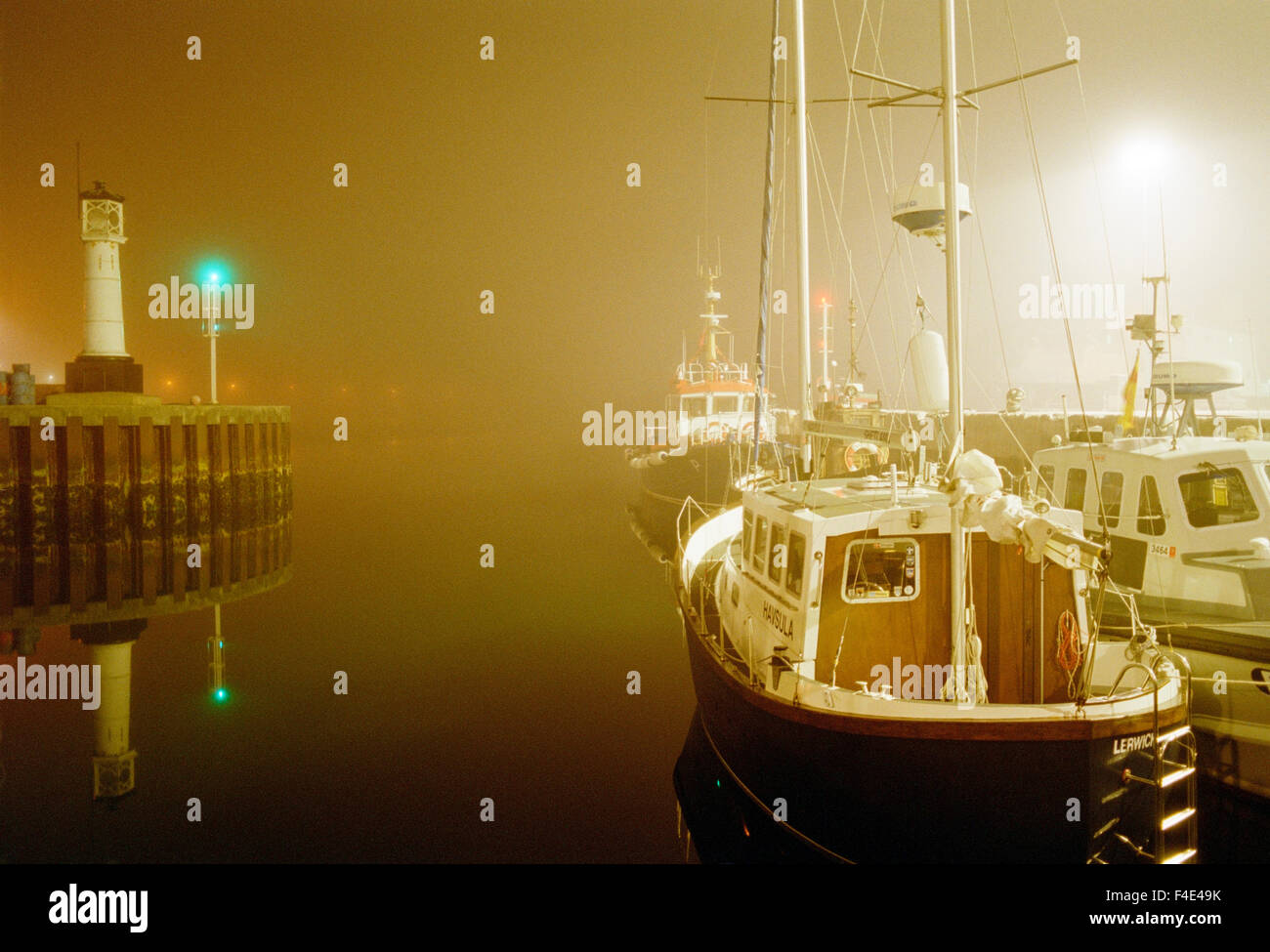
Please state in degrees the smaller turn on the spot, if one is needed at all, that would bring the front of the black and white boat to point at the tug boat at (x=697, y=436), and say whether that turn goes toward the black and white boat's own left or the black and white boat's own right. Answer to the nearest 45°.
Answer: approximately 45° to the black and white boat's own right

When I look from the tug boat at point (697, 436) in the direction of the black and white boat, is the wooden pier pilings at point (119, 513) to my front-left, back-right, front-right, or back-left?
front-right
